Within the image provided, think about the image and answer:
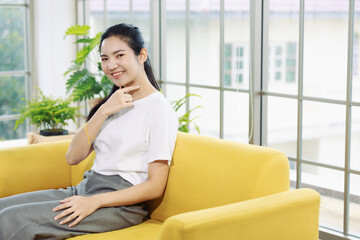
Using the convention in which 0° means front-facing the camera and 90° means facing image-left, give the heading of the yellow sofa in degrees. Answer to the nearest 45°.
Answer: approximately 45°

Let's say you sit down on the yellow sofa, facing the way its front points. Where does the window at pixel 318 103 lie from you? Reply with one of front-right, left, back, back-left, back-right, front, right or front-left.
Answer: back

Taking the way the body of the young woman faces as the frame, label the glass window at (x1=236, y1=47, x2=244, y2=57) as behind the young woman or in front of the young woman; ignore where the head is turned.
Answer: behind

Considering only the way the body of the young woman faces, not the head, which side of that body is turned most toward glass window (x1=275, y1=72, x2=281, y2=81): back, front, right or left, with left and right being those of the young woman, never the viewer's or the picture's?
back

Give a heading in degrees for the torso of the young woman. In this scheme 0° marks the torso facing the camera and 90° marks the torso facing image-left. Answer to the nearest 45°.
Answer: approximately 45°

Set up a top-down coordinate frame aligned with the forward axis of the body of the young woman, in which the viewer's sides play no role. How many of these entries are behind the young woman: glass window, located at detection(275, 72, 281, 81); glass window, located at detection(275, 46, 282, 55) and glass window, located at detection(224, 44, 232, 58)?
3

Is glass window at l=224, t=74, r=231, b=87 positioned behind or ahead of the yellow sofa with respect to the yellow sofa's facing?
behind

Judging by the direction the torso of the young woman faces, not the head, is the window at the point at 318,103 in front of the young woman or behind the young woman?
behind
